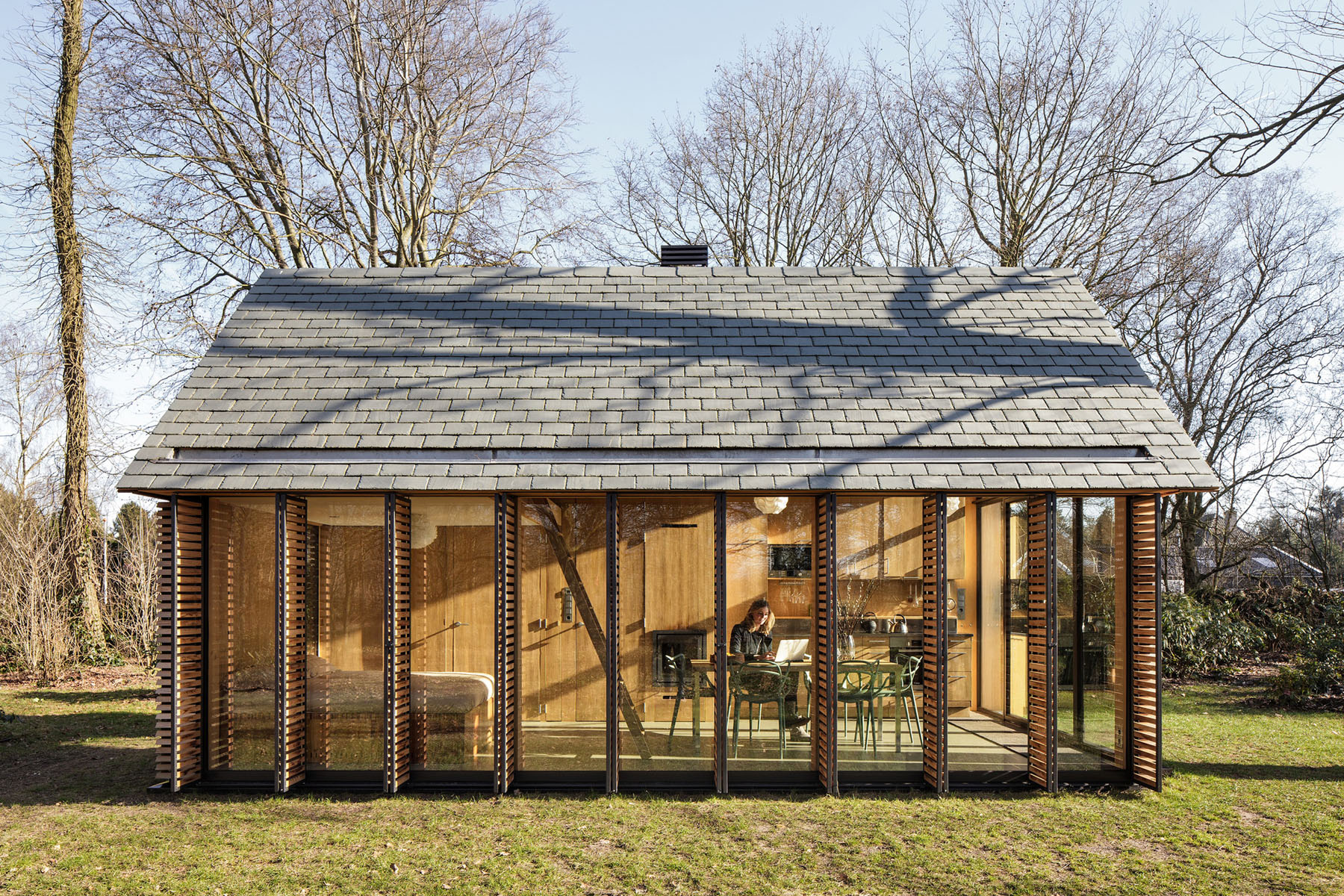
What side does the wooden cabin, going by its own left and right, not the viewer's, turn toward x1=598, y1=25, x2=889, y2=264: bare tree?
back

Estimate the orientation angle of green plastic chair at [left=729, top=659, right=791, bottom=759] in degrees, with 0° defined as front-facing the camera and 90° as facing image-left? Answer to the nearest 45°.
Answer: approximately 180°

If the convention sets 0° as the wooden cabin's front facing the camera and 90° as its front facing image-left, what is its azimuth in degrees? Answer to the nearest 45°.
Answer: approximately 0°

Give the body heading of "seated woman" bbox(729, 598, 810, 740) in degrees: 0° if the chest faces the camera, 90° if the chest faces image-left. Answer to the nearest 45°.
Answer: approximately 315°

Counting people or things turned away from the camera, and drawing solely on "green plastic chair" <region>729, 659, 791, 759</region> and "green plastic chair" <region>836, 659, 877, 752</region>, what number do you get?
2

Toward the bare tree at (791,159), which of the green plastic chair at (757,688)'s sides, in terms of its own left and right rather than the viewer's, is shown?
front

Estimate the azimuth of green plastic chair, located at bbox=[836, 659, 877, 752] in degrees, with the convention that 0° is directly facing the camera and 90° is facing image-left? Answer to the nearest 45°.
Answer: approximately 180°
